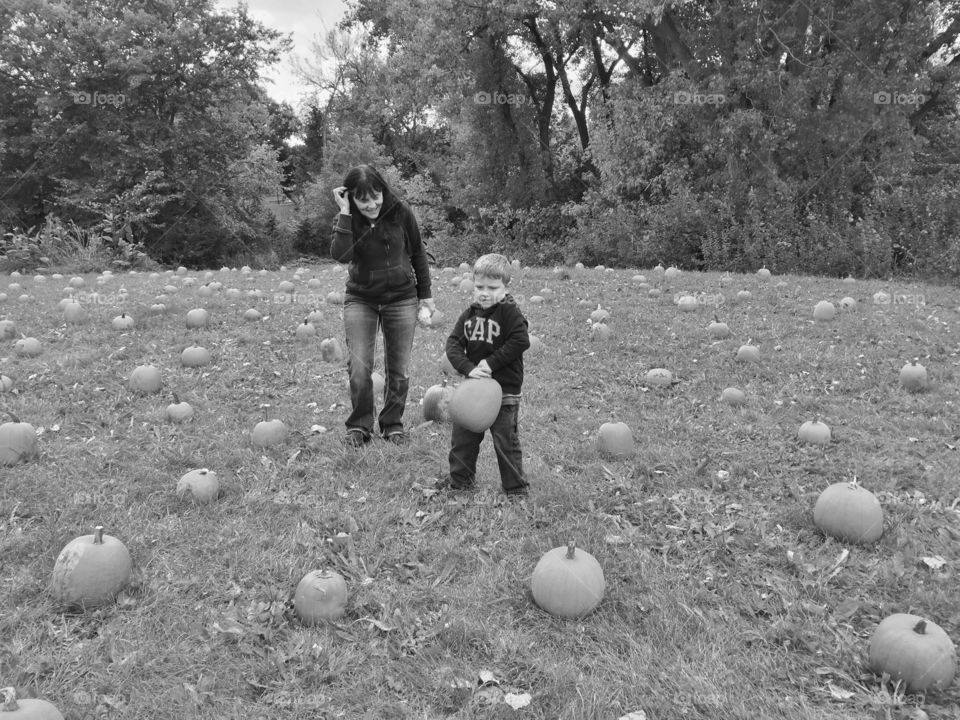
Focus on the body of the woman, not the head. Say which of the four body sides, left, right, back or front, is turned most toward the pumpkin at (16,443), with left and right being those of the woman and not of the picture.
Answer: right

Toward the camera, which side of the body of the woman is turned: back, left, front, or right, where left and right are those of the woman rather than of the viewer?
front

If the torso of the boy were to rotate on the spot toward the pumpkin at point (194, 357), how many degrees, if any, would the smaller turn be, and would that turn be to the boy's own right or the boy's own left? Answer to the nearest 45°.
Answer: approximately 90° to the boy's own right

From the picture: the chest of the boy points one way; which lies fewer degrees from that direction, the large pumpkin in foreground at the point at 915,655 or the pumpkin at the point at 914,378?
the large pumpkin in foreground

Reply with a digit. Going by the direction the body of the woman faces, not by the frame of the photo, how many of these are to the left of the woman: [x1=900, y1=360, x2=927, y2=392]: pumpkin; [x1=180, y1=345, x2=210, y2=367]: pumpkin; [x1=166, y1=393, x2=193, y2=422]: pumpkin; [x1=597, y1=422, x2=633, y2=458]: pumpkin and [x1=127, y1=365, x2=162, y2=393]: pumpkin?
2

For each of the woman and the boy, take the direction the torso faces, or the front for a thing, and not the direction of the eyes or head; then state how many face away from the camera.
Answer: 0

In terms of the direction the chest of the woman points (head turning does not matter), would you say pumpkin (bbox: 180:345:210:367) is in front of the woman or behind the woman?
behind

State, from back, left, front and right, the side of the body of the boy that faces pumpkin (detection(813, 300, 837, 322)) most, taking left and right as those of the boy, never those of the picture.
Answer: back

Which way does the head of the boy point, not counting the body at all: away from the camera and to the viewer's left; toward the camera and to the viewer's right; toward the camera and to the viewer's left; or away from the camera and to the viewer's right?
toward the camera and to the viewer's left

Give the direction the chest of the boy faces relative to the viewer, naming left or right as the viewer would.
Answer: facing the viewer and to the left of the viewer

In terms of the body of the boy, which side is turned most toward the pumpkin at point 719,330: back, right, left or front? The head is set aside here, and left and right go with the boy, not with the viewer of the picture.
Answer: back

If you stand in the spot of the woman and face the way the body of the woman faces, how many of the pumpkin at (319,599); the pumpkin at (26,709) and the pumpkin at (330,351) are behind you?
1

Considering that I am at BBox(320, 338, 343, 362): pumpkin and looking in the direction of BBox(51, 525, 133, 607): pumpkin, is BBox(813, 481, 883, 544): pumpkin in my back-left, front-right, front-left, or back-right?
front-left
